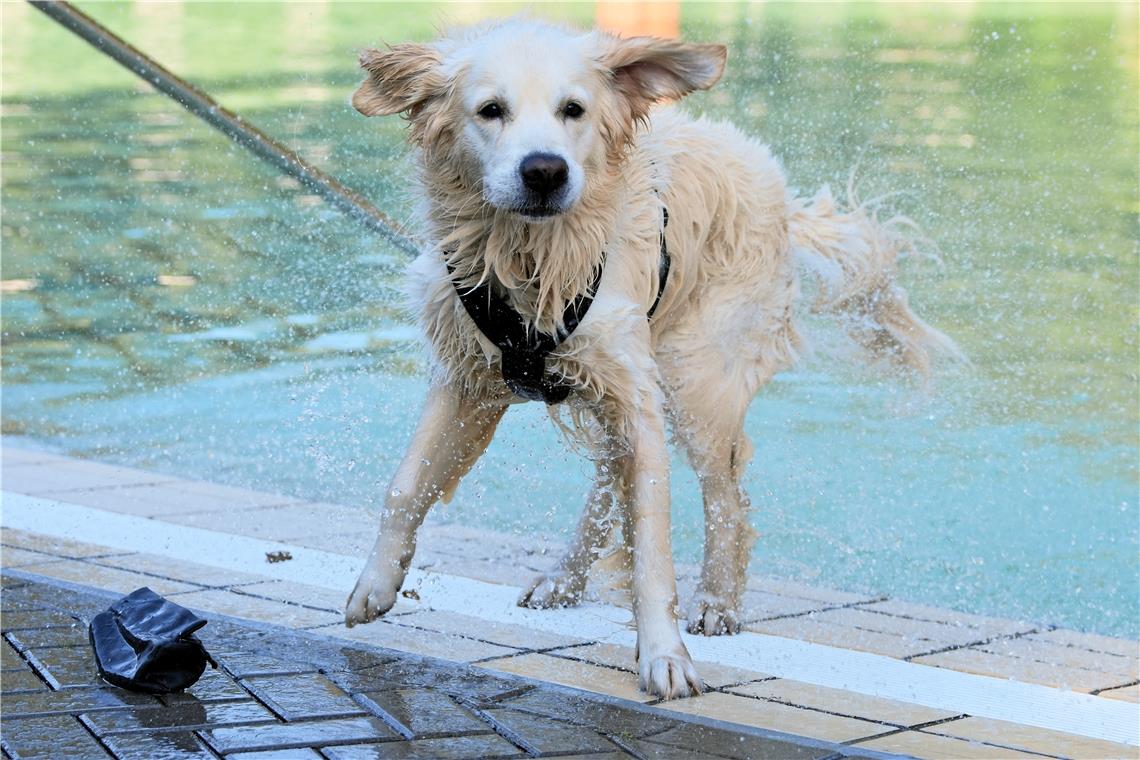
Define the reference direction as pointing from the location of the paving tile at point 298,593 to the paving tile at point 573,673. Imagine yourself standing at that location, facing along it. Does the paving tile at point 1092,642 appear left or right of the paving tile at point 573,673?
left

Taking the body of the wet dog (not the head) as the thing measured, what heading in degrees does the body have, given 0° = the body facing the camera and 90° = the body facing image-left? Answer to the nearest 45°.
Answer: approximately 45°

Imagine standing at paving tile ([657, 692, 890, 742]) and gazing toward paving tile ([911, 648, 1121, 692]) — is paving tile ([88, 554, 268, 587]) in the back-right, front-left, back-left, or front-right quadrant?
back-left

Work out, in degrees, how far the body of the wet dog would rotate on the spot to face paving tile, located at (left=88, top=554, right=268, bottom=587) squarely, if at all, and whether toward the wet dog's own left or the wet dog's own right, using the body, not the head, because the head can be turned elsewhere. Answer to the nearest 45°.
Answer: approximately 45° to the wet dog's own right

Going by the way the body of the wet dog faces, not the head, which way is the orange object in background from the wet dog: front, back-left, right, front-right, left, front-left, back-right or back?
back-right

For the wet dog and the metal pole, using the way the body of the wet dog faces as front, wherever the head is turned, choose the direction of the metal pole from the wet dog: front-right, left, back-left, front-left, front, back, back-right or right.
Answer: right
